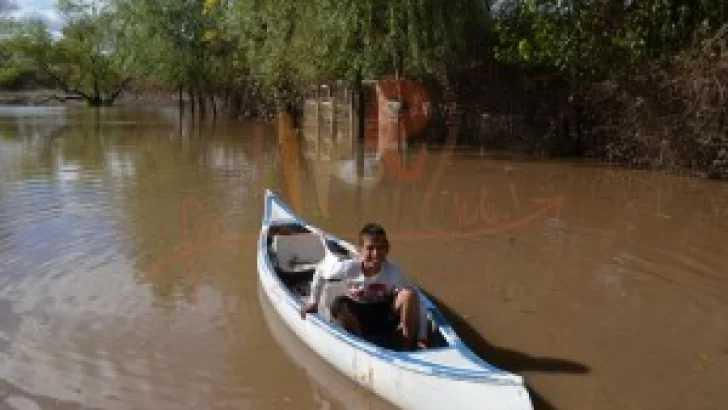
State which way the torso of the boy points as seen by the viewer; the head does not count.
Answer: toward the camera

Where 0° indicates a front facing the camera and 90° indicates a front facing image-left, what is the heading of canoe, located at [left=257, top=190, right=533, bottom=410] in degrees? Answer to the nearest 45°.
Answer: approximately 315°
